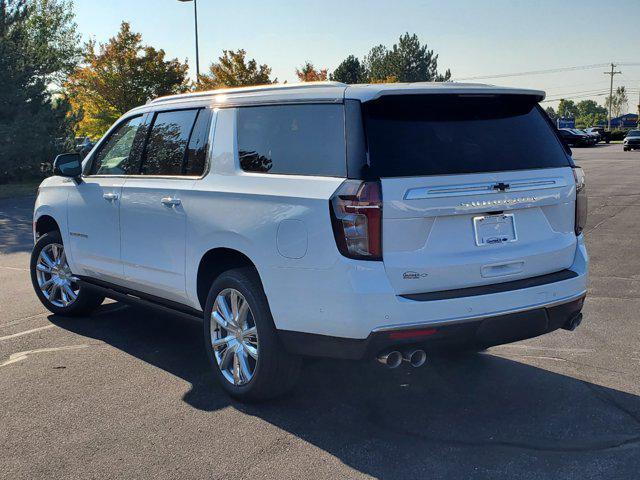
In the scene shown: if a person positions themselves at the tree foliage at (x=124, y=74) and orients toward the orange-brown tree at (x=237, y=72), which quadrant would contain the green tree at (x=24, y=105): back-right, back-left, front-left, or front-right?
back-right

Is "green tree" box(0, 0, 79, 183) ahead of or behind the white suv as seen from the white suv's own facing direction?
ahead

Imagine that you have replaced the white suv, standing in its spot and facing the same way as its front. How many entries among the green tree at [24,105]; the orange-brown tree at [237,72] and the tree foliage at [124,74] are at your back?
0

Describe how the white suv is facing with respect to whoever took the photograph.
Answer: facing away from the viewer and to the left of the viewer

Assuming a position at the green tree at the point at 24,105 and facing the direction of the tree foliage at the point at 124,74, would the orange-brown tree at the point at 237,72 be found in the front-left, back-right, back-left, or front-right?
front-right

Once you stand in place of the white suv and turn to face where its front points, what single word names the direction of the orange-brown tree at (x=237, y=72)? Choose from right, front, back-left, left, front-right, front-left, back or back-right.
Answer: front-right

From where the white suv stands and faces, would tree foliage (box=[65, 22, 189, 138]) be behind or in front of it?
in front
